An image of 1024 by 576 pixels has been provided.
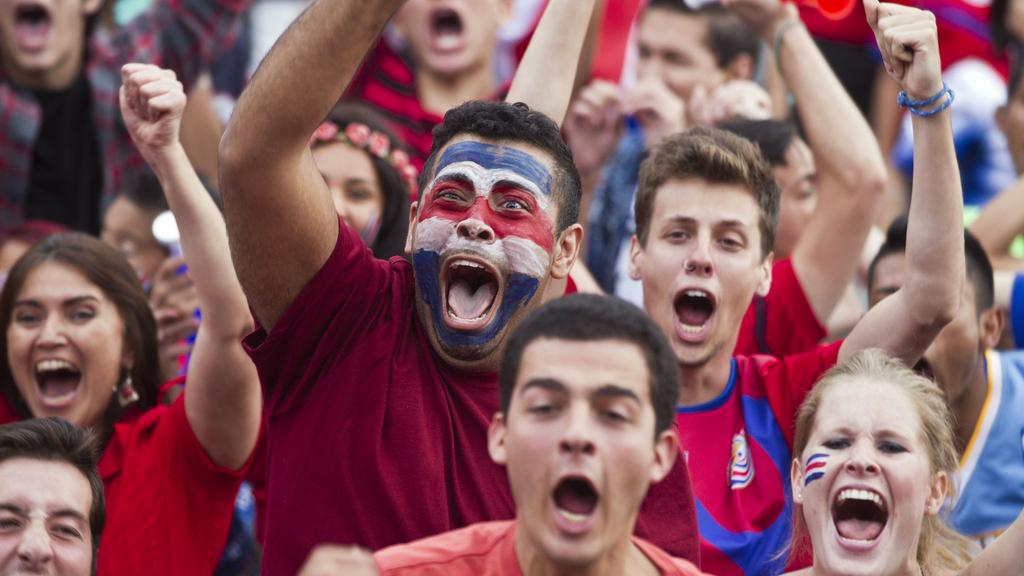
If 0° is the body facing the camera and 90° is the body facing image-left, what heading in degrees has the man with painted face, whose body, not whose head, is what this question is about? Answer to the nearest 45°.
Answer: approximately 0°

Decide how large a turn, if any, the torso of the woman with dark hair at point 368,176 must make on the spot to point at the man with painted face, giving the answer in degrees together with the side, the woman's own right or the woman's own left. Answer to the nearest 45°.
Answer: approximately 45° to the woman's own left

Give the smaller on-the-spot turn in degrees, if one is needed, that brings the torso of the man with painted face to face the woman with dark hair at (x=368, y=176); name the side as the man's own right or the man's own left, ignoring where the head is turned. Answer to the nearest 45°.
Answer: approximately 180°

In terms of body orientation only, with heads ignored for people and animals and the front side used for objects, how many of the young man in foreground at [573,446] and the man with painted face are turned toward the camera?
2

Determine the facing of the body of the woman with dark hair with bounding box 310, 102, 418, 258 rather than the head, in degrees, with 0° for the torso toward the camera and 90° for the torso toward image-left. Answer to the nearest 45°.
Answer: approximately 45°

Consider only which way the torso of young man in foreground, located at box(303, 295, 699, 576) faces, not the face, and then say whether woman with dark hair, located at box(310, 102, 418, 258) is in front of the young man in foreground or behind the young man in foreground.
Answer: behind

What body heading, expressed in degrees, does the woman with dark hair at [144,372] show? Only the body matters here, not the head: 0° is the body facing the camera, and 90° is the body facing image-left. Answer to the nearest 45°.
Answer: approximately 45°

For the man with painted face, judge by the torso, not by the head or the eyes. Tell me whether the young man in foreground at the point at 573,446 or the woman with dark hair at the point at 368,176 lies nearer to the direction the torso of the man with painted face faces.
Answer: the young man in foreground
